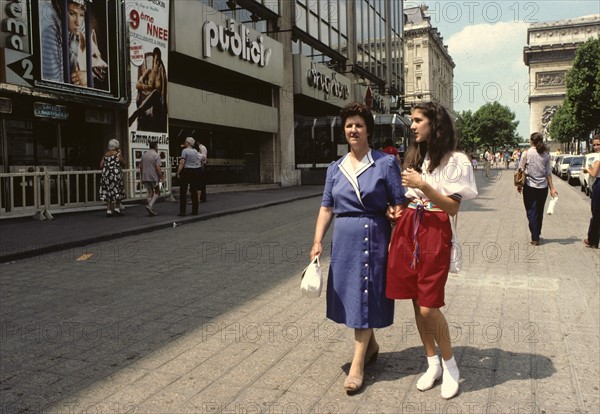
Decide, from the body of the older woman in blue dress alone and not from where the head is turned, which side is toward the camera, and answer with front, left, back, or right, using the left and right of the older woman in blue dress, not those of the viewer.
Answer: front

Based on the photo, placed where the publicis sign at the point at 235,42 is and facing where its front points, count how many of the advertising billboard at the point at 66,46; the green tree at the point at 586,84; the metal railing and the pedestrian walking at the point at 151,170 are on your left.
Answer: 1

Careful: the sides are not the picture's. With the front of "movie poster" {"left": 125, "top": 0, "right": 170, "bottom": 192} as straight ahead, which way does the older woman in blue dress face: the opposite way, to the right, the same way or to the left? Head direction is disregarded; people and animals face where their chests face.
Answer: to the right

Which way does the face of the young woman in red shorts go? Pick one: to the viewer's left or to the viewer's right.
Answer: to the viewer's left

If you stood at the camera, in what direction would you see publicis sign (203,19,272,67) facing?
facing the viewer and to the right of the viewer

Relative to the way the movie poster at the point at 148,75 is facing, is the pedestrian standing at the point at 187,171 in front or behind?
in front

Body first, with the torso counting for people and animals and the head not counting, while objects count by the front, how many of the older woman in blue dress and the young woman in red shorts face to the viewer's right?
0

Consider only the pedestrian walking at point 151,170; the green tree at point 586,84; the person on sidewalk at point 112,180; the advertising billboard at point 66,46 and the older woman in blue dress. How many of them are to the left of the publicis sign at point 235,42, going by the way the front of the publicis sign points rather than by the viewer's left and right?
1

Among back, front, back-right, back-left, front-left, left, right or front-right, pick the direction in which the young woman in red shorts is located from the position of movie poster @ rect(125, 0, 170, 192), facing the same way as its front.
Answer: front-right

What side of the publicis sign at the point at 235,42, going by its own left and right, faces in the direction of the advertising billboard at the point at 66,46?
right

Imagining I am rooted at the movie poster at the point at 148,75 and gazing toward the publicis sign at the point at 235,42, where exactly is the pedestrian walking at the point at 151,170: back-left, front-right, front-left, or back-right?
back-right

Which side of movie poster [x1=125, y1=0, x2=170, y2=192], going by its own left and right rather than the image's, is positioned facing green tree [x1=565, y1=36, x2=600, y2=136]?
left

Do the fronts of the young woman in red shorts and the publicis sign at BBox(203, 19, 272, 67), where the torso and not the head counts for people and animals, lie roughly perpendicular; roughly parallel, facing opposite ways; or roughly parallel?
roughly perpendicular

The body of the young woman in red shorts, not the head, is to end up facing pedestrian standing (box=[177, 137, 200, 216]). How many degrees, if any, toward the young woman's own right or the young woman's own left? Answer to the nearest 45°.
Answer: approximately 90° to the young woman's own right

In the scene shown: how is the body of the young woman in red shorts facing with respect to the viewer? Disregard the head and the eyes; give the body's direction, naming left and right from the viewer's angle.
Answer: facing the viewer and to the left of the viewer

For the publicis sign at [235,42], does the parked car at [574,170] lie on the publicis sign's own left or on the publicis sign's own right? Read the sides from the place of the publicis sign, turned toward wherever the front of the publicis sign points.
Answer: on the publicis sign's own left
